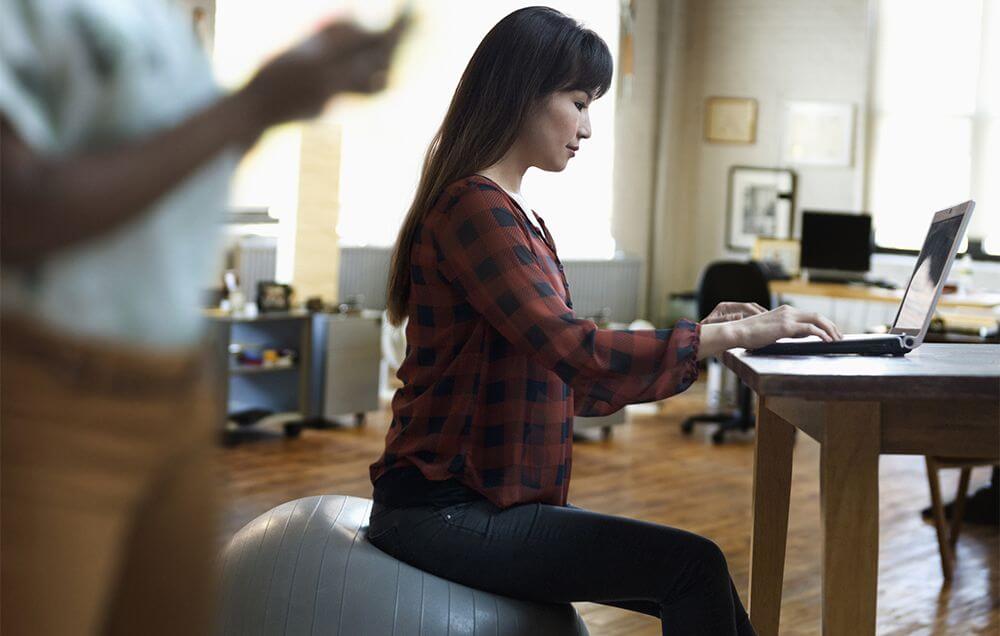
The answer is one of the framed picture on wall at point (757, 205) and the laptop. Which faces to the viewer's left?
the laptop

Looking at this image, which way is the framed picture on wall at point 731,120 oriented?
toward the camera

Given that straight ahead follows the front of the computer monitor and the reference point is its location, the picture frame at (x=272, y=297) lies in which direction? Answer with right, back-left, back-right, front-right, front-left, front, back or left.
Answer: front-right

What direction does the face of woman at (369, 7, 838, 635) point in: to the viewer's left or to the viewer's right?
to the viewer's right

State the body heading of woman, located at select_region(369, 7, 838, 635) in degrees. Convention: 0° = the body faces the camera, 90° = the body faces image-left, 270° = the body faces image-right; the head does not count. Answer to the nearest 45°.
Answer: approximately 270°

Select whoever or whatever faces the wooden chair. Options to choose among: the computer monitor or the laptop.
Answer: the computer monitor

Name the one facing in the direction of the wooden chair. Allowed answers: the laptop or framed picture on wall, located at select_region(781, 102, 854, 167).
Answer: the framed picture on wall

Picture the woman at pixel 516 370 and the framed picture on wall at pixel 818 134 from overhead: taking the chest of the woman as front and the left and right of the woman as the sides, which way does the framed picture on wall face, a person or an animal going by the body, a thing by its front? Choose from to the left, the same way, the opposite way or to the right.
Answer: to the right

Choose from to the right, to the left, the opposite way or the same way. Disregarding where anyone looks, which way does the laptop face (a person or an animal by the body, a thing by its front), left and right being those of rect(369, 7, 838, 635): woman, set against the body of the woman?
the opposite way

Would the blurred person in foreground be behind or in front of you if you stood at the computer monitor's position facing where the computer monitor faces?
in front

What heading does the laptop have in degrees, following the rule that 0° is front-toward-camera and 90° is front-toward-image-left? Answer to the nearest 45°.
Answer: approximately 90°

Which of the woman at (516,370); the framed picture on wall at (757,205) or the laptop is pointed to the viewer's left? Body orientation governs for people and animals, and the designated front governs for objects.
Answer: the laptop

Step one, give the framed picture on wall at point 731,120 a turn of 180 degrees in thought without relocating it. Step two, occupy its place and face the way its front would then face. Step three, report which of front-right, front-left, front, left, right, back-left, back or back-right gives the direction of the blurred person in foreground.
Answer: back
